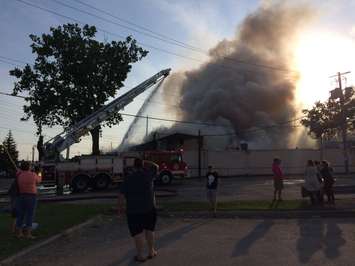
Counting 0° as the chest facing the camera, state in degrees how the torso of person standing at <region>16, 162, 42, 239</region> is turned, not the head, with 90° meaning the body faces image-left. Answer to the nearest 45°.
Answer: approximately 180°

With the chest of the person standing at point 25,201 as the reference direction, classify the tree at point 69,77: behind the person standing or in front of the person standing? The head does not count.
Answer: in front

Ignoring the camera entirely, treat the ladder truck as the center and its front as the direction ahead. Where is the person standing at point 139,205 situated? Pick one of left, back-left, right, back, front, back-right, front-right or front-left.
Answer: back-right

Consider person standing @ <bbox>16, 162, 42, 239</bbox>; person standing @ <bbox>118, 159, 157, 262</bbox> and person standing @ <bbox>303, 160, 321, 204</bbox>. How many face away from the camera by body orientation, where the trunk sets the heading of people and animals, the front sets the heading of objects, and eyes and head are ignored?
3

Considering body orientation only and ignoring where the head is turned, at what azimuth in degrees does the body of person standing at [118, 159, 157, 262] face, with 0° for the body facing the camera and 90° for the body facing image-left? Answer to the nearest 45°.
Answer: approximately 180°

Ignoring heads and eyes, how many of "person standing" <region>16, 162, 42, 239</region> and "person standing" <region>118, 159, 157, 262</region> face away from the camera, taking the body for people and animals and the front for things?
2

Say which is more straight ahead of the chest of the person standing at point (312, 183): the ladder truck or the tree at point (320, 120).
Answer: the tree

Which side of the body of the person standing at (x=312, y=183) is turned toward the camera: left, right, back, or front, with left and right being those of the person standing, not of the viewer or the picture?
back

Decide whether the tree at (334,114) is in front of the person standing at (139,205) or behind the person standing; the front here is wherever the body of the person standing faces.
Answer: in front

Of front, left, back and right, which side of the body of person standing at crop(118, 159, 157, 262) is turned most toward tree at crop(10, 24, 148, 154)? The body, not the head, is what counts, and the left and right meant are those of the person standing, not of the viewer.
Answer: front

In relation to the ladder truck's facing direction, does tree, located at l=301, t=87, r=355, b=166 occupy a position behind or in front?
in front

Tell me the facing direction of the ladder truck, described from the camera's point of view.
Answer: facing away from the viewer and to the right of the viewer
